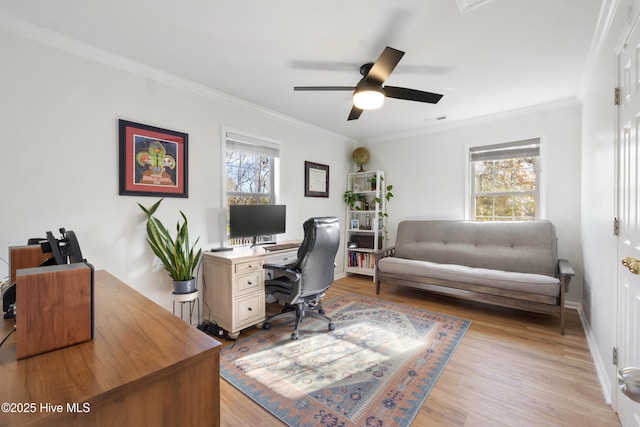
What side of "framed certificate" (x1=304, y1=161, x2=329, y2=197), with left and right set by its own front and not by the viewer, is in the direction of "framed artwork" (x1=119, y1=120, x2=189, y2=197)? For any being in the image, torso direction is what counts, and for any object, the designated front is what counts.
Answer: right

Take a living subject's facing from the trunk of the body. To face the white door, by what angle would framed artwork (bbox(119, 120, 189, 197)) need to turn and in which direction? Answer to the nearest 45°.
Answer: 0° — it already faces it

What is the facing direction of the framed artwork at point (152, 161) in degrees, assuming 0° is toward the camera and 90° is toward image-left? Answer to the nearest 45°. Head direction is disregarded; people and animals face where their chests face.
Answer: approximately 315°

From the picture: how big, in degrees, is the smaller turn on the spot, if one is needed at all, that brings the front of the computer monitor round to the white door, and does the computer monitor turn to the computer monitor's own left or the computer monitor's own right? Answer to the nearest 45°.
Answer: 0° — it already faces it

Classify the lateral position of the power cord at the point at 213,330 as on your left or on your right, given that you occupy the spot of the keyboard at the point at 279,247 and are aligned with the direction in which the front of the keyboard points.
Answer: on your right

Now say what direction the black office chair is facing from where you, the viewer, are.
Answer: facing away from the viewer and to the left of the viewer

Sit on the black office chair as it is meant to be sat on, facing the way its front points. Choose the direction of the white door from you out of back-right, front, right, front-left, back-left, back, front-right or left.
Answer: back

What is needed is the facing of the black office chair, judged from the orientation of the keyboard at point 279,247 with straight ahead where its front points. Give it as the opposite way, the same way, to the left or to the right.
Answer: the opposite way
